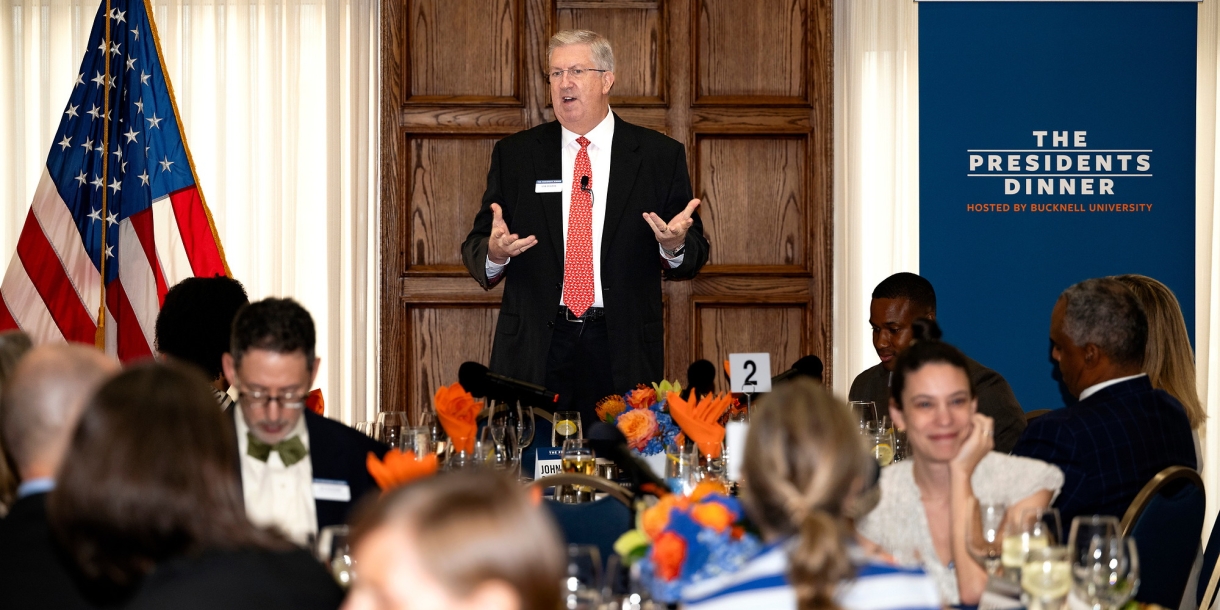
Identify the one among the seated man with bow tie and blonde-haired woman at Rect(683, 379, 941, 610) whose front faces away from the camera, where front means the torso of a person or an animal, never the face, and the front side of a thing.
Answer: the blonde-haired woman

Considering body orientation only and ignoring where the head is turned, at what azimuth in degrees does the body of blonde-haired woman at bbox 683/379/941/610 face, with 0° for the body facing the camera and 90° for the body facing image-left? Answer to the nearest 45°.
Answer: approximately 180°

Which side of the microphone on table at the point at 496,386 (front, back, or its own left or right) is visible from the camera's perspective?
left

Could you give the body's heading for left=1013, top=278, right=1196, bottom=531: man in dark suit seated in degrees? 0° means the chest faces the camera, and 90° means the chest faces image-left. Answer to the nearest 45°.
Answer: approximately 135°

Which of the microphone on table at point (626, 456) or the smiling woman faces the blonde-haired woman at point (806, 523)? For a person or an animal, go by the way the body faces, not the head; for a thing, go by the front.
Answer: the smiling woman

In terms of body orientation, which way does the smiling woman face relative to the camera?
toward the camera

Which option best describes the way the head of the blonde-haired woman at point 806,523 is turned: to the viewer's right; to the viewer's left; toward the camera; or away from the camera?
away from the camera

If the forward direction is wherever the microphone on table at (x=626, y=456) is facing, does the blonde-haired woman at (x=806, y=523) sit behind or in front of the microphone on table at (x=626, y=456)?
behind

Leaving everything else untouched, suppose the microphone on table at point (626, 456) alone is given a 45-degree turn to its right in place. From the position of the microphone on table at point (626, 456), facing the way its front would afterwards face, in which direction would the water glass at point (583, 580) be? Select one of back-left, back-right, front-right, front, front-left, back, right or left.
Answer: back

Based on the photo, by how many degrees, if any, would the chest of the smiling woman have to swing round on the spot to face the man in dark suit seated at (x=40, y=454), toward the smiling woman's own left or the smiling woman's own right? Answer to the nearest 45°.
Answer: approximately 45° to the smiling woman's own right

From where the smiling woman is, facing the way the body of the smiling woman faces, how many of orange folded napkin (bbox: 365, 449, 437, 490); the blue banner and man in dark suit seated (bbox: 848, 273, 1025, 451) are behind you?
2

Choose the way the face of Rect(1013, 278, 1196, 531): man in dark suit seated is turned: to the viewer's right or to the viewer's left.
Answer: to the viewer's left

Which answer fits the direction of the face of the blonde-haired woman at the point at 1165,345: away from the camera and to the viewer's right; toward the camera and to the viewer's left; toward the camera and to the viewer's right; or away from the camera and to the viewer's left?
away from the camera and to the viewer's left

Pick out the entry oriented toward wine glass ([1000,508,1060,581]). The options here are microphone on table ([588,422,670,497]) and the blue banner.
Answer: the blue banner

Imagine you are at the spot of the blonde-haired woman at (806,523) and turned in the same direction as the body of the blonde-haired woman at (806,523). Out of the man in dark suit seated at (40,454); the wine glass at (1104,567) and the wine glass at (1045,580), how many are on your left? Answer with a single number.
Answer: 1

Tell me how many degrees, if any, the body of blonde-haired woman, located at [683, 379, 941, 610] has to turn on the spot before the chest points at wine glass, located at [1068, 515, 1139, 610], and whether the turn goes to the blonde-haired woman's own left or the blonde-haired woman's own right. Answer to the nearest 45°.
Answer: approximately 45° to the blonde-haired woman's own right

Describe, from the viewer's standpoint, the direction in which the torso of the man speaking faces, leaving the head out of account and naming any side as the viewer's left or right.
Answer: facing the viewer

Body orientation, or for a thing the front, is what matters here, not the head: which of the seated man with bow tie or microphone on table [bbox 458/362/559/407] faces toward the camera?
the seated man with bow tie
